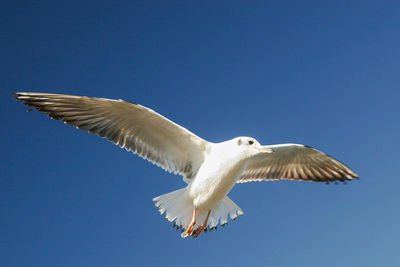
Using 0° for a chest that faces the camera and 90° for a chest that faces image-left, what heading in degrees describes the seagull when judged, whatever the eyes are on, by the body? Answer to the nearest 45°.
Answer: approximately 315°
